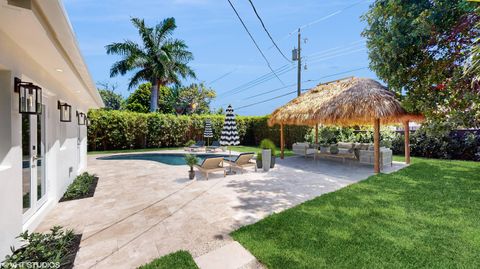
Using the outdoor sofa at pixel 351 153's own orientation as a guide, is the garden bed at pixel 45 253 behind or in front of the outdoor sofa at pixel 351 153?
in front

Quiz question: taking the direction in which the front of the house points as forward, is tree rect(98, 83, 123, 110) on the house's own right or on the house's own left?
on the house's own left

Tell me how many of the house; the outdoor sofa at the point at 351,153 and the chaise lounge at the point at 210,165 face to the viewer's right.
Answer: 1

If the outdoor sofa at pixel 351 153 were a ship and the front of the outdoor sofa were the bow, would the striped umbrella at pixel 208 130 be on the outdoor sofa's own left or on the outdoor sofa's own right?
on the outdoor sofa's own right

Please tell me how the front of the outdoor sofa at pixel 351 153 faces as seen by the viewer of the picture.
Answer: facing the viewer and to the left of the viewer

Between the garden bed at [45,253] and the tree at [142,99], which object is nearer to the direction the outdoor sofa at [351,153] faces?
the garden bed

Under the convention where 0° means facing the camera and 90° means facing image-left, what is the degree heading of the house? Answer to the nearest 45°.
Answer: approximately 270°

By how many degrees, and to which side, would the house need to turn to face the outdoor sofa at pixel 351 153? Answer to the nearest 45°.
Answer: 0° — it already faces it

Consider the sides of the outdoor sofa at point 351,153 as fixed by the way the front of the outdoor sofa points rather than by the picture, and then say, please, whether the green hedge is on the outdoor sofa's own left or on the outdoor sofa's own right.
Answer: on the outdoor sofa's own right

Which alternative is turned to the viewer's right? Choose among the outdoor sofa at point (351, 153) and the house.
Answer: the house
